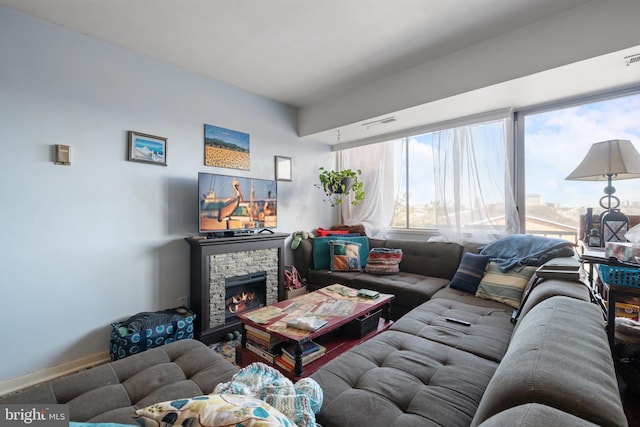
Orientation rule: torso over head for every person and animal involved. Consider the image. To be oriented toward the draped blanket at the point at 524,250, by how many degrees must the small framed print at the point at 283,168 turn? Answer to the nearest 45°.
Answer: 0° — it already faces it

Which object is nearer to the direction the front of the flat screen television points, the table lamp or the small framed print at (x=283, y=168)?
the table lamp

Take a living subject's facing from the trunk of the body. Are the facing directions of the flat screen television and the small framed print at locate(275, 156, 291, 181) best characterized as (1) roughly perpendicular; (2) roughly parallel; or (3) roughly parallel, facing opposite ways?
roughly parallel

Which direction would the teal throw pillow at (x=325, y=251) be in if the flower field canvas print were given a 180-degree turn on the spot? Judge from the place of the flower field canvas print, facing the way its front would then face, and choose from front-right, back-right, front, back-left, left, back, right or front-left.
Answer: back-right

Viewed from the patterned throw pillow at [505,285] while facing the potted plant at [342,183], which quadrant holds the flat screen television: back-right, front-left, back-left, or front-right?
front-left

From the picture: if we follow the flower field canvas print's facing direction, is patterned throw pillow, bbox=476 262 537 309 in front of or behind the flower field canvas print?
in front

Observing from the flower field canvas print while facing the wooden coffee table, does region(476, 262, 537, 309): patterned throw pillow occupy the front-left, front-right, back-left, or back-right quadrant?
front-left

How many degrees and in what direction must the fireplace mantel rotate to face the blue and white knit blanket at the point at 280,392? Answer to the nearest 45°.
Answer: approximately 45° to its right

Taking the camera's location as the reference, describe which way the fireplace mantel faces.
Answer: facing the viewer and to the right of the viewer

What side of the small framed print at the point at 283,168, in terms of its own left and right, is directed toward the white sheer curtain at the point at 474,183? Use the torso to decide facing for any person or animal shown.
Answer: front

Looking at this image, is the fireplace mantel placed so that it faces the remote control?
yes

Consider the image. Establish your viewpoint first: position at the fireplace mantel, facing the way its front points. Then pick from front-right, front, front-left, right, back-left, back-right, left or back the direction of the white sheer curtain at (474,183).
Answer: front-left

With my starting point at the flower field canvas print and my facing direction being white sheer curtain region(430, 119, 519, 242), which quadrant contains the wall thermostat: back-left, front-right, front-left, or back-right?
back-right

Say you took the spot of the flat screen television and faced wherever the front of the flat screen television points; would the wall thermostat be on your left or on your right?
on your right
